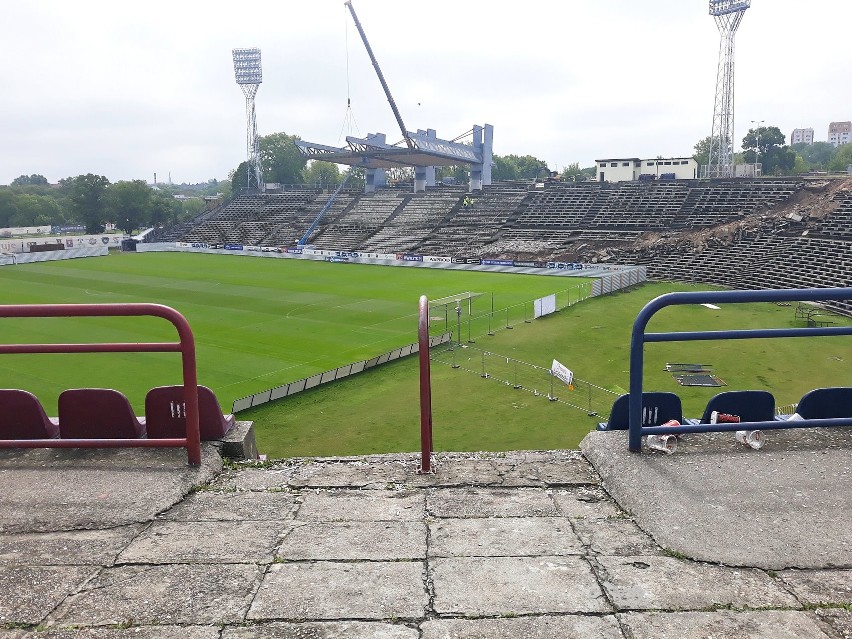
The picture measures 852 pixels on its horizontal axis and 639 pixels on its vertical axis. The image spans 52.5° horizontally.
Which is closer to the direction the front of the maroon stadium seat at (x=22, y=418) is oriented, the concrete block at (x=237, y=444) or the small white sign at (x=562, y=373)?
the small white sign

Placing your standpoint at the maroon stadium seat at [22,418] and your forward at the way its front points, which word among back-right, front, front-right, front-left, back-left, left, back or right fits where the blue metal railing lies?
back-right

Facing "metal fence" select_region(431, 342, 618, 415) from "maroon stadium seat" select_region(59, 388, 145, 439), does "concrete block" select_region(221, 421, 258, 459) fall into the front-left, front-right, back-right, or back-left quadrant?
front-right

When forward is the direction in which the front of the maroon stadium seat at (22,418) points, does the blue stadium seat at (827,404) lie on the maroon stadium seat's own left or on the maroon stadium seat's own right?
on the maroon stadium seat's own right

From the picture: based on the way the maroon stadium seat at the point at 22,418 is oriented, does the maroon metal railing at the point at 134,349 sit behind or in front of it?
behind

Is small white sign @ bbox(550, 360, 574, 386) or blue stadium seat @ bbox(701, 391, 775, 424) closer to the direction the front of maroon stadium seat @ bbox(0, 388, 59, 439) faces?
the small white sign

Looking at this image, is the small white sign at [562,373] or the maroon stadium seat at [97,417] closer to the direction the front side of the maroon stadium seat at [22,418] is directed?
the small white sign

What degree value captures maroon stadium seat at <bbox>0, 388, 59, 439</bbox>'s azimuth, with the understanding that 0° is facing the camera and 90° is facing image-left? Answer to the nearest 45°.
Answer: approximately 180°

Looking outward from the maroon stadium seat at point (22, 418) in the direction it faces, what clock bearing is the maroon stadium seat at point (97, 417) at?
the maroon stadium seat at point (97, 417) is roughly at 4 o'clock from the maroon stadium seat at point (22, 418).

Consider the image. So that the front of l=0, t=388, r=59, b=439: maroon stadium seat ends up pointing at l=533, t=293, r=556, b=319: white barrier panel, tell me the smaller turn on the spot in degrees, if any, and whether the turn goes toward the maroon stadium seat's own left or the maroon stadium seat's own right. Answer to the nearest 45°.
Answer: approximately 45° to the maroon stadium seat's own right

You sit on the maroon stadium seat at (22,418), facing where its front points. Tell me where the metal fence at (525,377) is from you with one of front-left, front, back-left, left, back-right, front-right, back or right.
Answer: front-right

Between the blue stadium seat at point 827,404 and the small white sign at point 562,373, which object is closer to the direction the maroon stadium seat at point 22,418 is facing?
the small white sign
